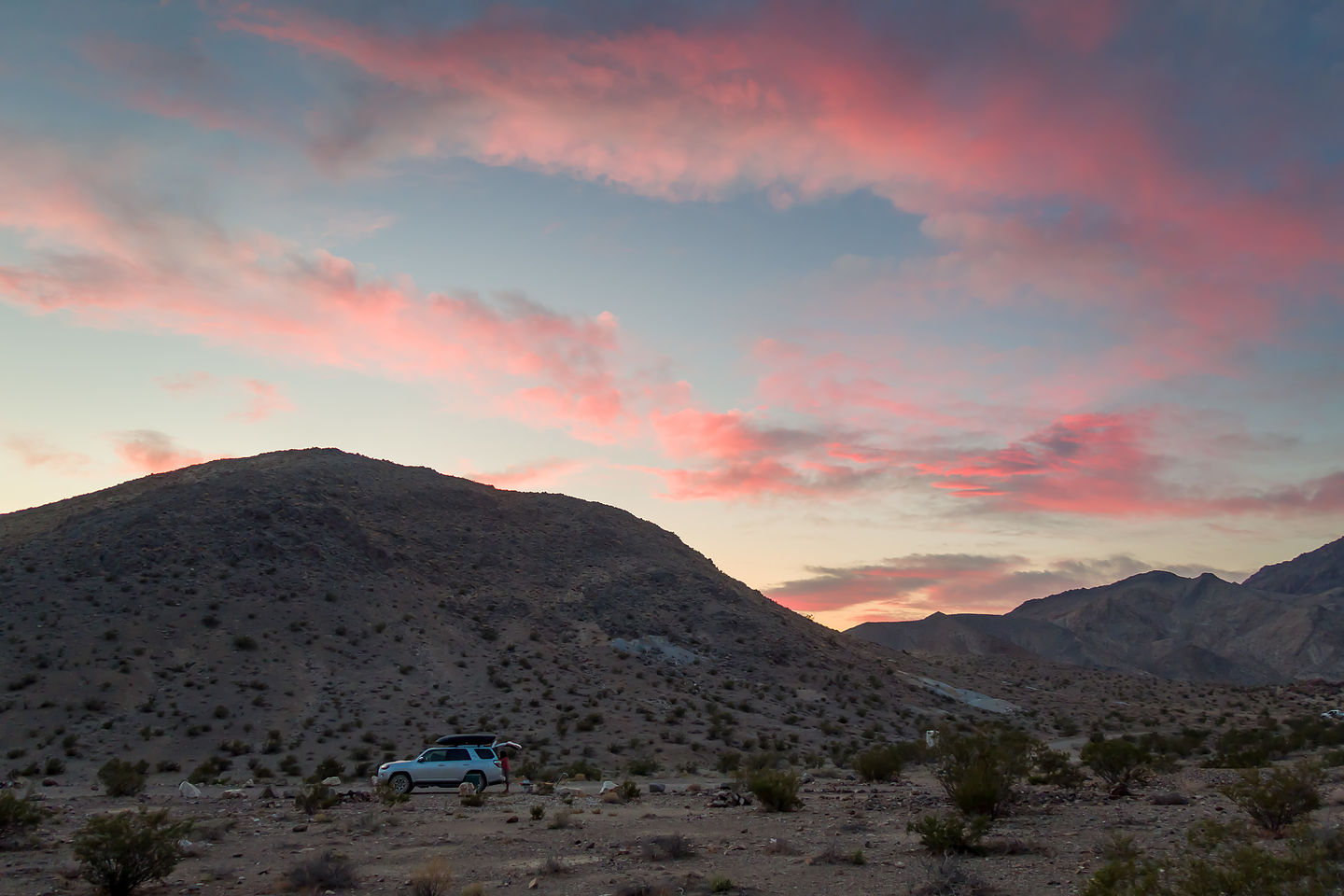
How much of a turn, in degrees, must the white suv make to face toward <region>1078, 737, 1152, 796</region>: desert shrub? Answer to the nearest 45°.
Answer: approximately 135° to its left

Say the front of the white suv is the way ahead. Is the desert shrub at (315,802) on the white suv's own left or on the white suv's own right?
on the white suv's own left

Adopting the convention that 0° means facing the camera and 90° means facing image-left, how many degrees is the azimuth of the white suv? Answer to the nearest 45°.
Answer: approximately 90°

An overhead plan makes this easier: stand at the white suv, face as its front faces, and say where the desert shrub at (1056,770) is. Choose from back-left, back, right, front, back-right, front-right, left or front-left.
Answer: back-left

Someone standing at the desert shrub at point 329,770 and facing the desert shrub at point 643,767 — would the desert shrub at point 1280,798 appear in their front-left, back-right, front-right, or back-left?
front-right

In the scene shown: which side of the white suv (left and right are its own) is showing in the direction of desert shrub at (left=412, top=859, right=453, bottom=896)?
left

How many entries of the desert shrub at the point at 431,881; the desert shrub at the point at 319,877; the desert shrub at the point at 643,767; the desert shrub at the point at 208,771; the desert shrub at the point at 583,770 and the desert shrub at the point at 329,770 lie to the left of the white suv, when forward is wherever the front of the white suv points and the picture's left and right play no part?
2

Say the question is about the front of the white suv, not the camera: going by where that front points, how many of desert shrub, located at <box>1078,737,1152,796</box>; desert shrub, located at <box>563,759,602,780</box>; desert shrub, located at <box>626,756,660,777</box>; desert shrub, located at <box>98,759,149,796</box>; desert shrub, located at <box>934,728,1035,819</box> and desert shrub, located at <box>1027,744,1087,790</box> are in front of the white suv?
1

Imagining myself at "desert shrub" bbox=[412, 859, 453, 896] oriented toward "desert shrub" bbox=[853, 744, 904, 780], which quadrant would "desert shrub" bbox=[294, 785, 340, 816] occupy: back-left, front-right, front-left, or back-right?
front-left

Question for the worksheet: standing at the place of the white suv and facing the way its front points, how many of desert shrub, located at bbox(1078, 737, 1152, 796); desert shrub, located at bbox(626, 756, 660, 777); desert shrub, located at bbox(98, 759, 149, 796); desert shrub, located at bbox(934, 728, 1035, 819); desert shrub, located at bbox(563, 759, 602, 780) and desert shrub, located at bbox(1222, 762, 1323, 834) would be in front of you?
1

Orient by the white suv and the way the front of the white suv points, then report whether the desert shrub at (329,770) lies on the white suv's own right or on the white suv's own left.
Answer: on the white suv's own right

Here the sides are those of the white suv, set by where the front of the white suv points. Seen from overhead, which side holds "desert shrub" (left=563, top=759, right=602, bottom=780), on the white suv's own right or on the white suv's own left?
on the white suv's own right

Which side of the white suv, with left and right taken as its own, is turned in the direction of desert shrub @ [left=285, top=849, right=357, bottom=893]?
left

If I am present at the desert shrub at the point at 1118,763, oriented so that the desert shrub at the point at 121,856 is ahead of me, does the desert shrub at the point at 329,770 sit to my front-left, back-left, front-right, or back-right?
front-right
